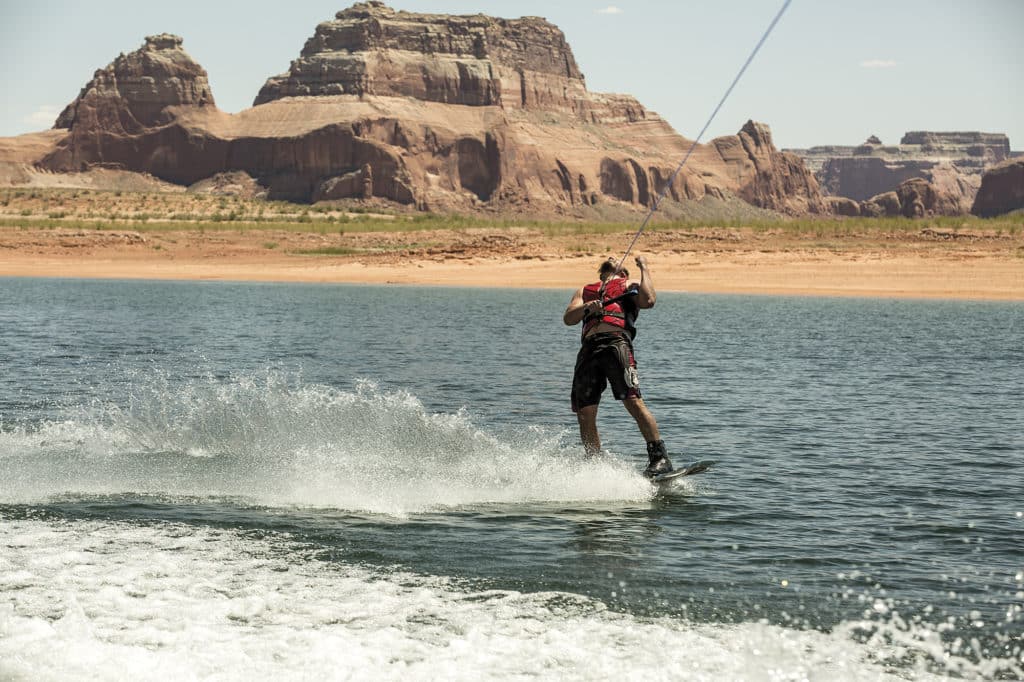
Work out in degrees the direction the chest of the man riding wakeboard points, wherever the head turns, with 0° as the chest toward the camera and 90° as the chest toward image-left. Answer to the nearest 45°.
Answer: approximately 0°
